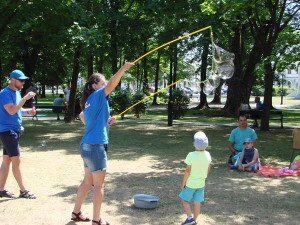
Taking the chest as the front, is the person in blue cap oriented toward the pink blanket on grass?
yes

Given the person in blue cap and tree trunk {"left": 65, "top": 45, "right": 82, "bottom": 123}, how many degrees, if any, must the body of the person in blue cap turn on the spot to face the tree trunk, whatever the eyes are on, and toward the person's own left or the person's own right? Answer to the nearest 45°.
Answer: approximately 90° to the person's own left

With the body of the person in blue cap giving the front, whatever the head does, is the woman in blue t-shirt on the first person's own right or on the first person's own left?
on the first person's own right

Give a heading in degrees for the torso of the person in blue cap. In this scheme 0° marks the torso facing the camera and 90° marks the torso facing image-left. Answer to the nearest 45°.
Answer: approximately 270°

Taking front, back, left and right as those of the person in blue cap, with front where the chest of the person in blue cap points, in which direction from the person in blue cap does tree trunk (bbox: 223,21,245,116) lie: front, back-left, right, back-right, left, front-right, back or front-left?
front-left

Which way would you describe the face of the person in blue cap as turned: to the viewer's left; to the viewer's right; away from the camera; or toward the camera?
to the viewer's right

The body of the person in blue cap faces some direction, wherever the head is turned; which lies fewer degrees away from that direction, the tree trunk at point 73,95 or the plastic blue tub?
the plastic blue tub

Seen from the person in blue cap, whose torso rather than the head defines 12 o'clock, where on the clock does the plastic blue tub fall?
The plastic blue tub is roughly at 1 o'clock from the person in blue cap.
